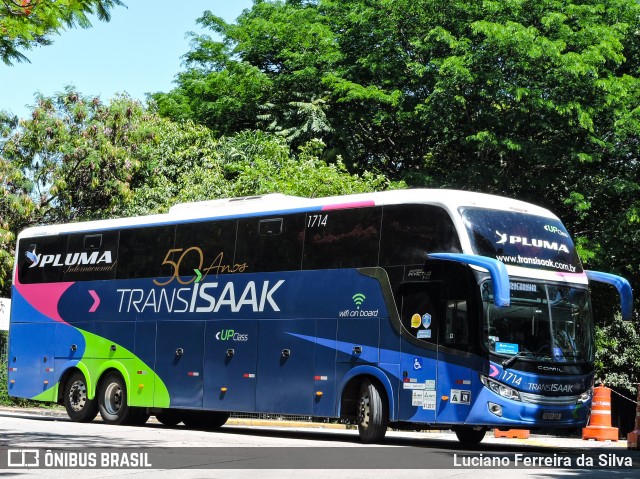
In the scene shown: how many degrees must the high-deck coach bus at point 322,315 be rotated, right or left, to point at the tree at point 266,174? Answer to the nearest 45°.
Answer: approximately 135° to its left

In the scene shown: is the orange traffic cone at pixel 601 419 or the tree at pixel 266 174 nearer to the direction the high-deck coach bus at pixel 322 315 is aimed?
the orange traffic cone

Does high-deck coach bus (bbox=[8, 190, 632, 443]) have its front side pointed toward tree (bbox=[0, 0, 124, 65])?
no

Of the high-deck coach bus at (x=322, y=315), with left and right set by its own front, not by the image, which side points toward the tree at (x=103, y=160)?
back

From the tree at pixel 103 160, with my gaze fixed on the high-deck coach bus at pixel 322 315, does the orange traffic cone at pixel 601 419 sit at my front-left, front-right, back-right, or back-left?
front-left

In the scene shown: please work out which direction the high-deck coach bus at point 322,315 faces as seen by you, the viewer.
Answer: facing the viewer and to the right of the viewer

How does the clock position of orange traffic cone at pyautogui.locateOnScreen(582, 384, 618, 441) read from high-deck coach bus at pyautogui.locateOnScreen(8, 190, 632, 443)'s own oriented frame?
The orange traffic cone is roughly at 12 o'clock from the high-deck coach bus.
